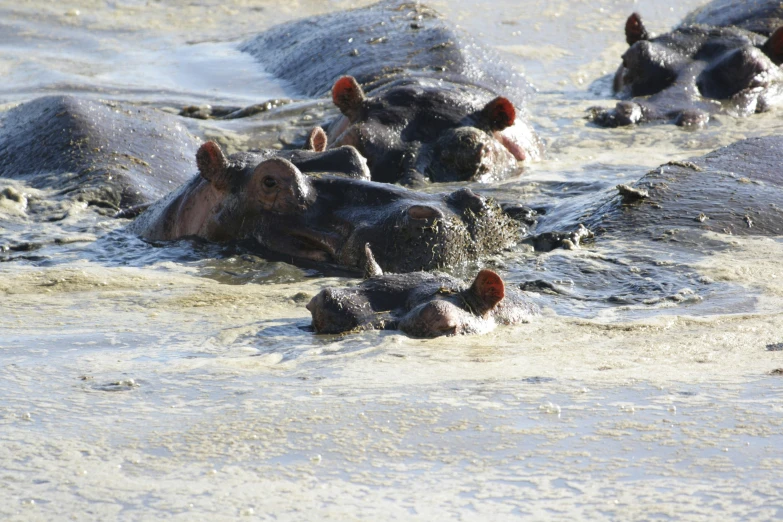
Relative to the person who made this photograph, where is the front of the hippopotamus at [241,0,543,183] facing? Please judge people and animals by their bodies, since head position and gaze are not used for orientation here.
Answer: facing the viewer and to the right of the viewer

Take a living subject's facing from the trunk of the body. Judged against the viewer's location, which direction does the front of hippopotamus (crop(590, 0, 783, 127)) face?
facing the viewer and to the left of the viewer

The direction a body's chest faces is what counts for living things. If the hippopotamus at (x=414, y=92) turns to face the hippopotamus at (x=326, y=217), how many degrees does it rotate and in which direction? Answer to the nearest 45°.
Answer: approximately 45° to its right

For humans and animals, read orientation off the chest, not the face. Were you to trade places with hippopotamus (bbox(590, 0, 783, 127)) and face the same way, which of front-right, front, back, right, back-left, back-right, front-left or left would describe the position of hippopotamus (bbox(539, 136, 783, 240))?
front-left

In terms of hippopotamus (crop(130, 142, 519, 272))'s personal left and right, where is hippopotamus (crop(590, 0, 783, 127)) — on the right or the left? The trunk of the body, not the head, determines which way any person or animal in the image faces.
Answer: on its left

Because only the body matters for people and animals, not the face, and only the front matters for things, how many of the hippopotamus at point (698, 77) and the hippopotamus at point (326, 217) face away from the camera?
0

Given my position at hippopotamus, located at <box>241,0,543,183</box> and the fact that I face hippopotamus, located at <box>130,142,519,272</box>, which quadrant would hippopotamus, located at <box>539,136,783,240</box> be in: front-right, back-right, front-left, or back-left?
front-left

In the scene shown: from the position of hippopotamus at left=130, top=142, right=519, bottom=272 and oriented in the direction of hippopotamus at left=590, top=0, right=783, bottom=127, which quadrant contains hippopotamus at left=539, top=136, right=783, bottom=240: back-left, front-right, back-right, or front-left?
front-right
